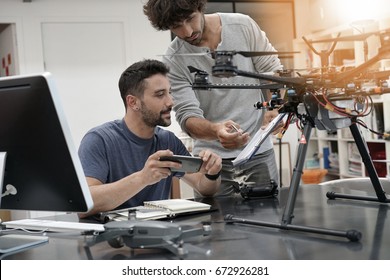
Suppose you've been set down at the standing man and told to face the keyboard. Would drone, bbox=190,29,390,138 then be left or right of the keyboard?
left

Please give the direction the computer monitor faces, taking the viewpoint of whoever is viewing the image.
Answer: facing away from the viewer and to the right of the viewer

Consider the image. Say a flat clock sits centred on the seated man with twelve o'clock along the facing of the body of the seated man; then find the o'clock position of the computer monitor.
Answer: The computer monitor is roughly at 2 o'clock from the seated man.

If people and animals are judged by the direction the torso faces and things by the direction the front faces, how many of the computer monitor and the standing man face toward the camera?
1

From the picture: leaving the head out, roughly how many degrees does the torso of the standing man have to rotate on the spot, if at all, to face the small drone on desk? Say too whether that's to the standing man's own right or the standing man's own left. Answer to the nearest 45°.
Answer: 0° — they already face it

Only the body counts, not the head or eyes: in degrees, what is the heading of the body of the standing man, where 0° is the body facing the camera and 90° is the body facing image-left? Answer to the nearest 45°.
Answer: approximately 0°
